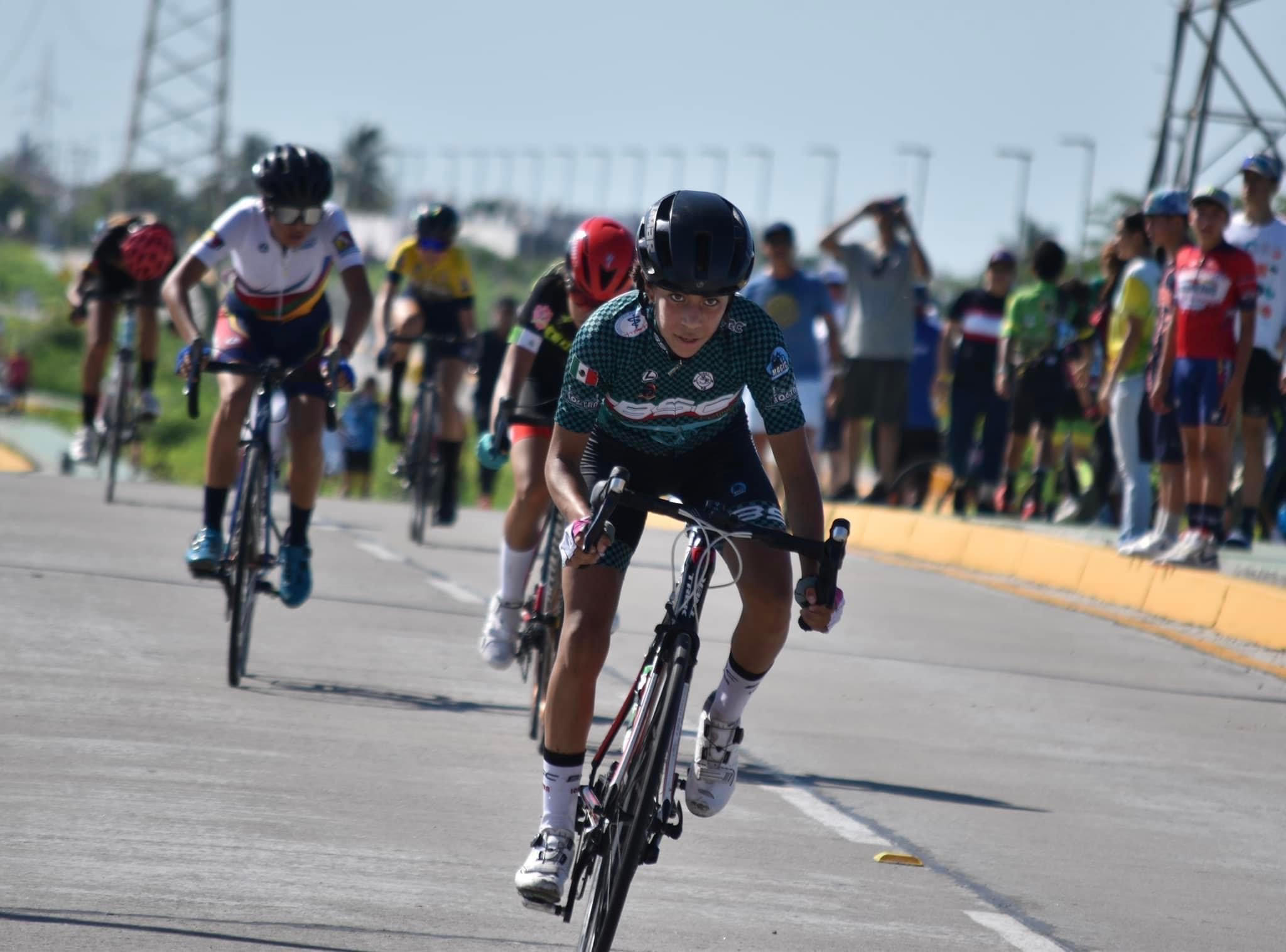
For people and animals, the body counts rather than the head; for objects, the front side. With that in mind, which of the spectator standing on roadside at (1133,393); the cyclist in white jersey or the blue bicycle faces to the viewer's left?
the spectator standing on roadside

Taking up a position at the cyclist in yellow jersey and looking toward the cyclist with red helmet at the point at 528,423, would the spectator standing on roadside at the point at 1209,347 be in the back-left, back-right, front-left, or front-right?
front-left

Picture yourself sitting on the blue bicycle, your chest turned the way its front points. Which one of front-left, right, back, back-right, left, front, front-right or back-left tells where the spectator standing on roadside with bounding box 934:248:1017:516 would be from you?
back-left

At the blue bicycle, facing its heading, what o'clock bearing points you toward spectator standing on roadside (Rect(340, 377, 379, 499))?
The spectator standing on roadside is roughly at 6 o'clock from the blue bicycle.

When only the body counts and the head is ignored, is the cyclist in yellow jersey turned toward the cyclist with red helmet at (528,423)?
yes

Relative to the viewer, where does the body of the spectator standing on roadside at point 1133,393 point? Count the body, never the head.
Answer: to the viewer's left

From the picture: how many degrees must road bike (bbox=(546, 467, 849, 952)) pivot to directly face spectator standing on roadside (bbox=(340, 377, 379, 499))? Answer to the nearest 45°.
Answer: approximately 180°

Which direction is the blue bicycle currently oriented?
toward the camera

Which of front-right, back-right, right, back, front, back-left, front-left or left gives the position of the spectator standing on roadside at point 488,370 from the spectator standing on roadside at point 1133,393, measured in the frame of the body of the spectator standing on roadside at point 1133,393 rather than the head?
front-right

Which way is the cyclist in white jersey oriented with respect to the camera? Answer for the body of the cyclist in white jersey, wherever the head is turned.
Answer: toward the camera

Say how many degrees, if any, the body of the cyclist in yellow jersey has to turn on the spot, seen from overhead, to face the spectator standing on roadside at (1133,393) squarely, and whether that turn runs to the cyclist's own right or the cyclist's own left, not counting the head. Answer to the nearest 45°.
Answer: approximately 45° to the cyclist's own left

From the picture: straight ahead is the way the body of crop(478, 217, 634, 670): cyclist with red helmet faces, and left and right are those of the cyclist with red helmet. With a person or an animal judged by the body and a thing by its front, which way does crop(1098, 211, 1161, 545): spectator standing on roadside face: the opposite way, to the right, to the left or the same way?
to the right

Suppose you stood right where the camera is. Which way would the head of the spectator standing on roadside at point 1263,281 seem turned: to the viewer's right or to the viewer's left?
to the viewer's left

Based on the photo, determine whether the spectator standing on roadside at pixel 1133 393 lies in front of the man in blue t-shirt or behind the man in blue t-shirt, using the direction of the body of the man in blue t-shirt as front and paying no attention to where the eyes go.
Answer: in front

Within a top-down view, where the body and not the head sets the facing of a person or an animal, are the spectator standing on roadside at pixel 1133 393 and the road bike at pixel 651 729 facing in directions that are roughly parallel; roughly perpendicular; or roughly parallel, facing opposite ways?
roughly perpendicular

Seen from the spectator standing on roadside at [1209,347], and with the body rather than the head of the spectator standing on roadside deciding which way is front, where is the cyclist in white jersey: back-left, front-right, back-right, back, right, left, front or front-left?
front
